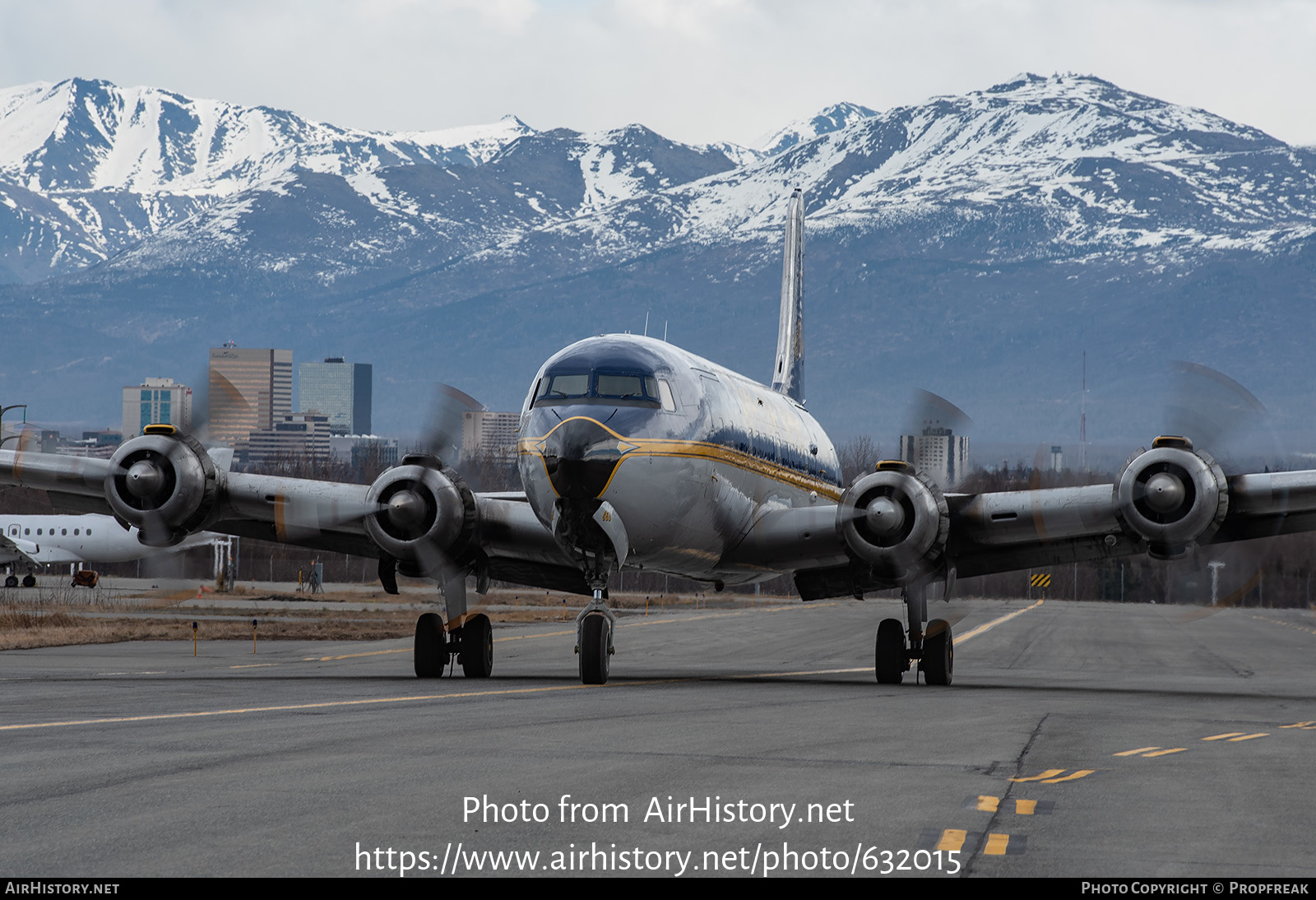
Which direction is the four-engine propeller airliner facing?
toward the camera
